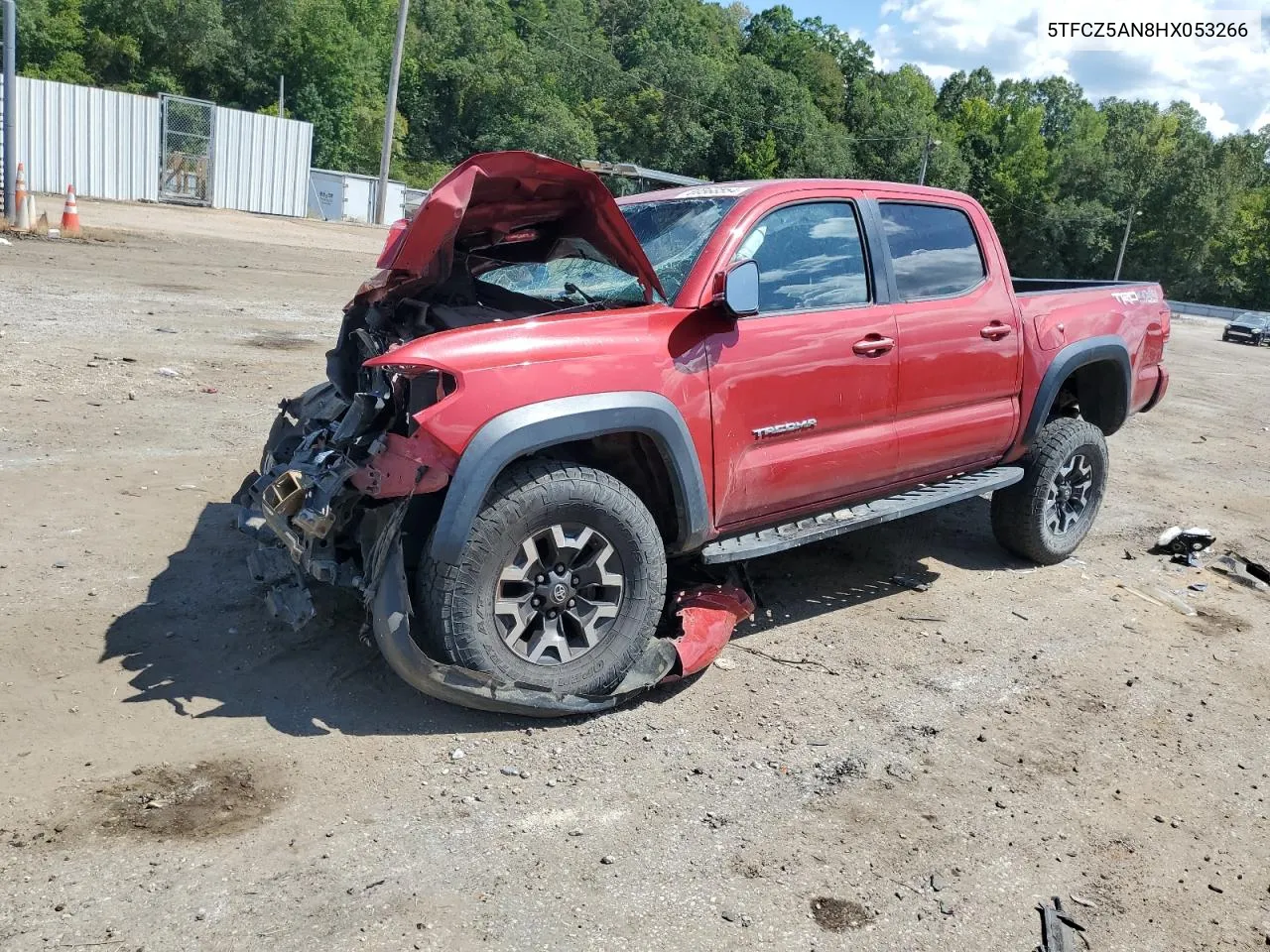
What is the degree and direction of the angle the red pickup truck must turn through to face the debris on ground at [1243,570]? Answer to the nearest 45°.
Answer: approximately 180°

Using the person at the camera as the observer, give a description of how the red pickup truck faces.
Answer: facing the viewer and to the left of the viewer

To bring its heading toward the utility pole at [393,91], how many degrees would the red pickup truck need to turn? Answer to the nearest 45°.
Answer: approximately 135° to its right

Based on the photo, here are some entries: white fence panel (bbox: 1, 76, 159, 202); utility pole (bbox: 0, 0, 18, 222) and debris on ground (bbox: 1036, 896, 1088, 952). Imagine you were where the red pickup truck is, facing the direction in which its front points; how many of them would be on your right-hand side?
2

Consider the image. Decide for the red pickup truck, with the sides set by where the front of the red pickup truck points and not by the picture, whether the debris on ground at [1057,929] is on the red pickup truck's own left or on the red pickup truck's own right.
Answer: on the red pickup truck's own left

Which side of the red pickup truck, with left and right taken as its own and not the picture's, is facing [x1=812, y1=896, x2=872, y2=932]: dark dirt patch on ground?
left

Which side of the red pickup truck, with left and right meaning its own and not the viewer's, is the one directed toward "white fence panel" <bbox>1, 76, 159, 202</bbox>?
right

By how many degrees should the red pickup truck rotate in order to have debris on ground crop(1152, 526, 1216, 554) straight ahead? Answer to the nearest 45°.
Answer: approximately 180°

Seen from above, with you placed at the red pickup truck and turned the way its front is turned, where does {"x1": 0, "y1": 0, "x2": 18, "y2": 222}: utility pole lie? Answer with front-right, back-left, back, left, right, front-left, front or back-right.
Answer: right

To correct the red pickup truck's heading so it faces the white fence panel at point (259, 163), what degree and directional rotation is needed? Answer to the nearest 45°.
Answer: approximately 90° to its right
